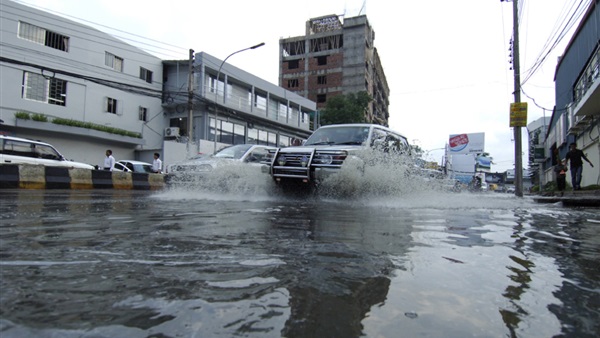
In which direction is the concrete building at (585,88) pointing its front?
to the viewer's left

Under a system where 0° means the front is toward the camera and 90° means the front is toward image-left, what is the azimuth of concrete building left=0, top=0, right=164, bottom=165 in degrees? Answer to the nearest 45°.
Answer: approximately 315°

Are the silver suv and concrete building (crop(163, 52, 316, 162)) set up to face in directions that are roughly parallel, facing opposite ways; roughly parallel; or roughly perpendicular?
roughly perpendicular

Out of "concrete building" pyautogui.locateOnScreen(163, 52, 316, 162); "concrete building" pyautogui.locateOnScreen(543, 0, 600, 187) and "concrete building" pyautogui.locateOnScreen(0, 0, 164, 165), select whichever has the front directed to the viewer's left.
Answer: "concrete building" pyautogui.locateOnScreen(543, 0, 600, 187)

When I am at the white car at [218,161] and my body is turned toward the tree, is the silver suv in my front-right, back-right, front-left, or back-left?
back-right

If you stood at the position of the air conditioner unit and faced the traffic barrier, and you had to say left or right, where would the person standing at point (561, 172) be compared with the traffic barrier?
left

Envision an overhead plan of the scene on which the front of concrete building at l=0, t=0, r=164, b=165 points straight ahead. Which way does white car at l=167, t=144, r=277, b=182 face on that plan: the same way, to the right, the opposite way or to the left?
to the right

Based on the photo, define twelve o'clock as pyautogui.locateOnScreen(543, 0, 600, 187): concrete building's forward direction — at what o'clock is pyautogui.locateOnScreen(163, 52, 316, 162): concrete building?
pyautogui.locateOnScreen(163, 52, 316, 162): concrete building is roughly at 12 o'clock from pyautogui.locateOnScreen(543, 0, 600, 187): concrete building.

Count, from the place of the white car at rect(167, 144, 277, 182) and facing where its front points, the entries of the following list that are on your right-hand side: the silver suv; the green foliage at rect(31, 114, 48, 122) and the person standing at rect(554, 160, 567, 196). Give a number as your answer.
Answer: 1

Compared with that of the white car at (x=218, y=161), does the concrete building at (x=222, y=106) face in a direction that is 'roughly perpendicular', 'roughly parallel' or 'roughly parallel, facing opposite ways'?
roughly perpendicular
